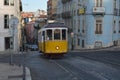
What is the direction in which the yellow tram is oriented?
toward the camera
